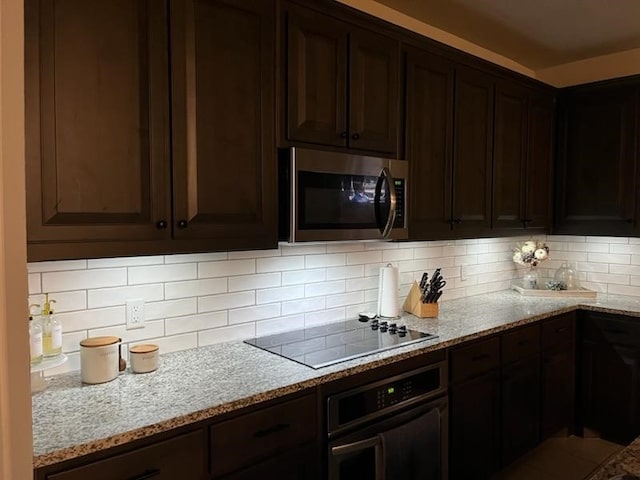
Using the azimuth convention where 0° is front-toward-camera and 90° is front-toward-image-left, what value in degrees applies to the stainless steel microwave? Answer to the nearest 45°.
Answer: approximately 315°

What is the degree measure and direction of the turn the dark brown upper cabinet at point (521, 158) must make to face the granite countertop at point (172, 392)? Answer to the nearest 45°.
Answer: approximately 90° to its right

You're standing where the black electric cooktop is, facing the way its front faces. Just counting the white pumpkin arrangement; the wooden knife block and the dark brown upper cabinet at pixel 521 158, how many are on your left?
3

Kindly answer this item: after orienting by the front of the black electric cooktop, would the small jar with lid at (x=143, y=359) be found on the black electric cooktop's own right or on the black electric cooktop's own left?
on the black electric cooktop's own right

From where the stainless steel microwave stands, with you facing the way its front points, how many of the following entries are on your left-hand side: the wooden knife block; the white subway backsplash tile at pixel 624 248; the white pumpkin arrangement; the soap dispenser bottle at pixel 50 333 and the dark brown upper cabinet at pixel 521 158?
4

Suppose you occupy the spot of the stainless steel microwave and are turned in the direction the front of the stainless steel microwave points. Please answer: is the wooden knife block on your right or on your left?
on your left

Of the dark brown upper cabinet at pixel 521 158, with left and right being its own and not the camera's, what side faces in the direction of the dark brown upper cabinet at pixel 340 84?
right

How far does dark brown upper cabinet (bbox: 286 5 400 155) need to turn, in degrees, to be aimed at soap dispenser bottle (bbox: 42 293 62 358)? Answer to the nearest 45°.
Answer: approximately 90° to its right

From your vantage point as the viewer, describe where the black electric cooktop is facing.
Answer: facing the viewer and to the right of the viewer

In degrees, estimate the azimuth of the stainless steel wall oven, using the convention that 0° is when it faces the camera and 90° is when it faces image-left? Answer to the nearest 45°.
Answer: approximately 315°

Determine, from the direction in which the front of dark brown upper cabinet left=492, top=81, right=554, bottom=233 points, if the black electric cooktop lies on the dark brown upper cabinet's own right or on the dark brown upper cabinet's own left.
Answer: on the dark brown upper cabinet's own right

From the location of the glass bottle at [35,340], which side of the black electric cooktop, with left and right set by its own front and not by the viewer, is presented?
right

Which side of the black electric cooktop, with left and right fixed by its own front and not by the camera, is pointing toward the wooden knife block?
left

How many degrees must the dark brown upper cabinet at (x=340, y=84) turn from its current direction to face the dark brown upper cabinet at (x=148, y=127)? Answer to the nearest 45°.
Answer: approximately 90° to its right
